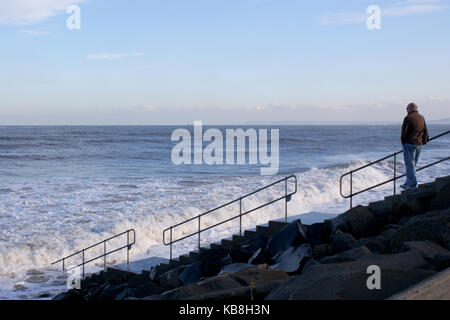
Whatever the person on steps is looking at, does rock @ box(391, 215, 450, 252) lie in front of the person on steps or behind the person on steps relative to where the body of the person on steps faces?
behind

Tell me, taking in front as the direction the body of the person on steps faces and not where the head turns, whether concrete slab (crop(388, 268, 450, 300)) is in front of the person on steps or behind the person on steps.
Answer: behind

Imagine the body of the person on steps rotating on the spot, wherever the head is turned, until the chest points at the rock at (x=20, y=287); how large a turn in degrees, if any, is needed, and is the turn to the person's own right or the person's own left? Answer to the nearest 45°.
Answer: approximately 45° to the person's own left

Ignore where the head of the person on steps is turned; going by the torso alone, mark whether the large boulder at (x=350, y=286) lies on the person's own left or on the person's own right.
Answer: on the person's own left

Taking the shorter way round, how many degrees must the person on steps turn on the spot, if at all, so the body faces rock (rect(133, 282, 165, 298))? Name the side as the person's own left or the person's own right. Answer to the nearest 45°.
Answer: approximately 90° to the person's own left

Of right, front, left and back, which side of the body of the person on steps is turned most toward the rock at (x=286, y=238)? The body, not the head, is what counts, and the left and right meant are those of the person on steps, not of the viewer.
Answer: left

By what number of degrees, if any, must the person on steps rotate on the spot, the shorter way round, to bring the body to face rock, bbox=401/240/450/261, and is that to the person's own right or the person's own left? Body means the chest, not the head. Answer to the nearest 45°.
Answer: approximately 135° to the person's own left

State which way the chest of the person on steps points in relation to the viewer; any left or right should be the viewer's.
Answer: facing away from the viewer and to the left of the viewer

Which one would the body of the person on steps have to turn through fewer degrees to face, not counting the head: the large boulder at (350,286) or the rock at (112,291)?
the rock
